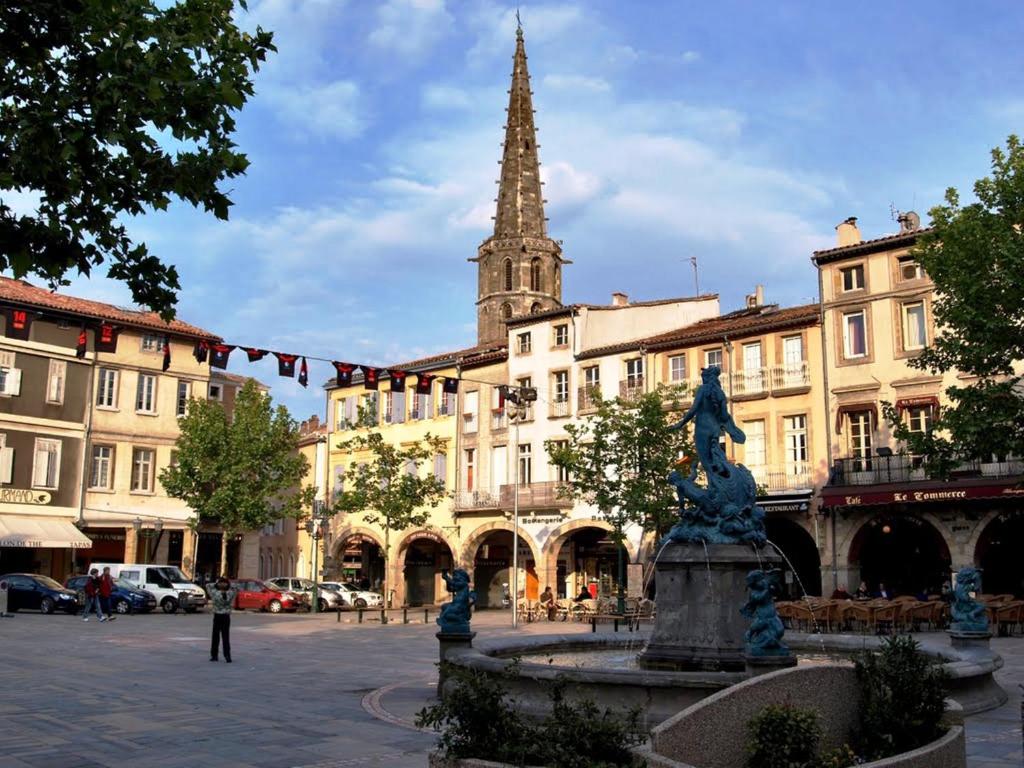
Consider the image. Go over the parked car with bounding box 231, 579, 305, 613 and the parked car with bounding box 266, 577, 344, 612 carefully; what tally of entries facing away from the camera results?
0

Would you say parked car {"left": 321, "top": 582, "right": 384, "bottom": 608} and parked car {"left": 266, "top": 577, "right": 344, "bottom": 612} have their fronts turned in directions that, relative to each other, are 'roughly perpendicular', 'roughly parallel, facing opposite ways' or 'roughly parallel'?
roughly parallel

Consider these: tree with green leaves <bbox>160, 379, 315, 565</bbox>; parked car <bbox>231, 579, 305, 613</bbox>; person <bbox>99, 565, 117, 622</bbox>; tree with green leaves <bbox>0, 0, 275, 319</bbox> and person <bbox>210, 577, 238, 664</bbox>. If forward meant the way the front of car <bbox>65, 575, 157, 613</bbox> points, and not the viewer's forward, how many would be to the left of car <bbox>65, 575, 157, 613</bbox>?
2

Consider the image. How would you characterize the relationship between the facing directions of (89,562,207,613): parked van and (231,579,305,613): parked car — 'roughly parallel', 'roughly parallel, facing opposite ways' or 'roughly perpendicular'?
roughly parallel
